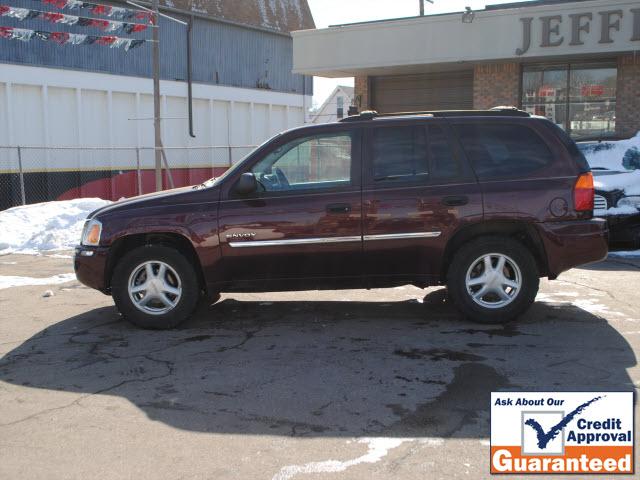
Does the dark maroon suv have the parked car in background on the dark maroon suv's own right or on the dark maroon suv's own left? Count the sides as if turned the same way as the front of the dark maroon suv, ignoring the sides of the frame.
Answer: on the dark maroon suv's own right

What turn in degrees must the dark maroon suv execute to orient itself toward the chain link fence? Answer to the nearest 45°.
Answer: approximately 45° to its right

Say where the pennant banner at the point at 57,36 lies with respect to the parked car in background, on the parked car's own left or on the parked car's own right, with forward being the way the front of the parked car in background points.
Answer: on the parked car's own right

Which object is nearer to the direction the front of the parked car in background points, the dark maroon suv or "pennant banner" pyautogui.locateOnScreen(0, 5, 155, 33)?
the dark maroon suv

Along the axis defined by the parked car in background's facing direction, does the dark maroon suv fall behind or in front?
in front

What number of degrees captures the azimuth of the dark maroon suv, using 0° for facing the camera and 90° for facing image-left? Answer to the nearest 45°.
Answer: approximately 90°
